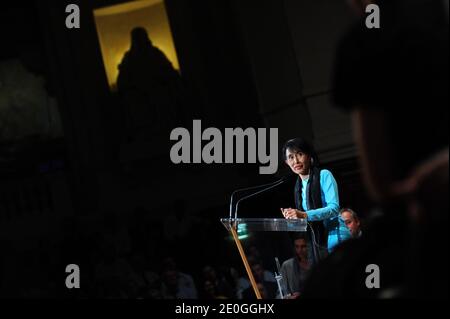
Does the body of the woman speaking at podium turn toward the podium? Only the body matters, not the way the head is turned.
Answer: yes

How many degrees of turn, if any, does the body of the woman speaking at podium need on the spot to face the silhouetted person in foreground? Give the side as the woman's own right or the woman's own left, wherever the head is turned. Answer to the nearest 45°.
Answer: approximately 45° to the woman's own left

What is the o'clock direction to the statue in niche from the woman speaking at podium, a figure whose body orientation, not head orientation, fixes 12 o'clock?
The statue in niche is roughly at 4 o'clock from the woman speaking at podium.

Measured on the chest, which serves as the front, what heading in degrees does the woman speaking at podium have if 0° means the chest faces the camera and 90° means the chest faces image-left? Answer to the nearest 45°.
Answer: approximately 45°
